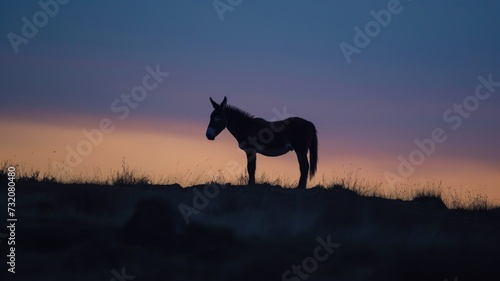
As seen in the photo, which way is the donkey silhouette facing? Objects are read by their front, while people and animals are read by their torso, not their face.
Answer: to the viewer's left
